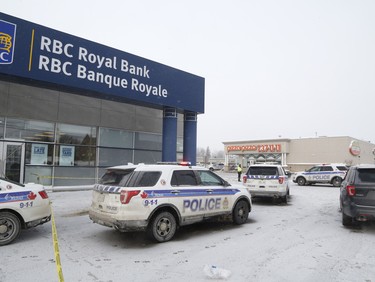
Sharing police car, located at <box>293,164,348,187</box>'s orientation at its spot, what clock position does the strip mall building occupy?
The strip mall building is roughly at 3 o'clock from the police car.

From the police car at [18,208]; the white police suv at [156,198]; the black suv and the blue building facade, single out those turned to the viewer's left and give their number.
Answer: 1

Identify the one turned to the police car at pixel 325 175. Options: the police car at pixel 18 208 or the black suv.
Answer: the black suv

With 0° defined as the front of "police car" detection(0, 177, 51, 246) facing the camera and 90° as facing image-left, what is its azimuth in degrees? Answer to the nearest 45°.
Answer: approximately 90°

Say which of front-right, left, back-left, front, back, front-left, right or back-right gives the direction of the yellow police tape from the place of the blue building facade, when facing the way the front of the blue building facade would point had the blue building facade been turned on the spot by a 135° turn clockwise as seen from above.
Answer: left

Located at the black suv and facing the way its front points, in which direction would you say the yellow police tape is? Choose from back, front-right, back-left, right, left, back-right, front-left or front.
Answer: back-left

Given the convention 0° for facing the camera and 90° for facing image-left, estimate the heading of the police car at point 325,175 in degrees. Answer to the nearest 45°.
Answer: approximately 90°

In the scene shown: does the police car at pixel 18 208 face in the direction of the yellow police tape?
no

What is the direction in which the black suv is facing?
away from the camera

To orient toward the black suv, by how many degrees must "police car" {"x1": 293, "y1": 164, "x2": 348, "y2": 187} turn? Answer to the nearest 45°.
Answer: approximately 90° to its left

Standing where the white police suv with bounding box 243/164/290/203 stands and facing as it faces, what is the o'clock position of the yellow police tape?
The yellow police tape is roughly at 7 o'clock from the white police suv.

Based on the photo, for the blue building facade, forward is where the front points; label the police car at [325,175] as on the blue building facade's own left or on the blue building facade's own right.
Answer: on the blue building facade's own left

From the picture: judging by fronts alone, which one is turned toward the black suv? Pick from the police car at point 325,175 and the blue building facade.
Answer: the blue building facade

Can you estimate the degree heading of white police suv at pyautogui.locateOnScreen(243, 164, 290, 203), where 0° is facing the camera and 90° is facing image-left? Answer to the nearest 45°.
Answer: approximately 180°

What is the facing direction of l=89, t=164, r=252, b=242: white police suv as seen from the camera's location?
facing away from the viewer and to the right of the viewer

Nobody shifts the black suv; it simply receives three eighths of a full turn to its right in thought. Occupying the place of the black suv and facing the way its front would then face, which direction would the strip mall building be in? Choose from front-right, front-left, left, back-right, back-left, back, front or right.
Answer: back-left

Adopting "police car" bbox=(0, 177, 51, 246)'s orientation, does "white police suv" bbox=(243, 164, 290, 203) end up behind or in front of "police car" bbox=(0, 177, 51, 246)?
behind

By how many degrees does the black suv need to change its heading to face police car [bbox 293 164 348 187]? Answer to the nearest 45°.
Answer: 0° — it already faces it

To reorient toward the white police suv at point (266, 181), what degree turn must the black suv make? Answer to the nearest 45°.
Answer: approximately 45° to its left
